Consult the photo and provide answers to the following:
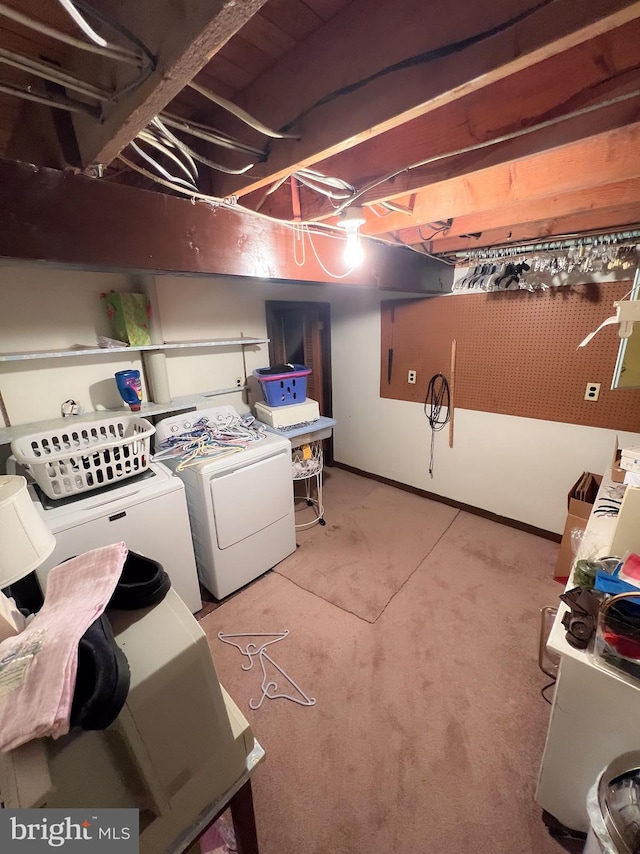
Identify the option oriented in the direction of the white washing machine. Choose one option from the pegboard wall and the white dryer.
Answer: the pegboard wall

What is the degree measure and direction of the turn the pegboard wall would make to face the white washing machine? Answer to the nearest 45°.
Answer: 0° — it already faces it

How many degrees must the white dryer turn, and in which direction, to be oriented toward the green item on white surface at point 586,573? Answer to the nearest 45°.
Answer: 0° — it already faces it

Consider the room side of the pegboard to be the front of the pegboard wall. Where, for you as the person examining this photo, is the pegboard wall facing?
facing the viewer and to the left of the viewer

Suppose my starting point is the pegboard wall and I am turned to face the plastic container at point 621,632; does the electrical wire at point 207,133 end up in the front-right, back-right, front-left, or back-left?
front-right

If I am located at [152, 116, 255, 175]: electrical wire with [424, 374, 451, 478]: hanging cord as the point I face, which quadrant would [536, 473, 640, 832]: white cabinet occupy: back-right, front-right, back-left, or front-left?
front-right

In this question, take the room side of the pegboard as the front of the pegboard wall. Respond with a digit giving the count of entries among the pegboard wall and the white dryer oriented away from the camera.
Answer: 0

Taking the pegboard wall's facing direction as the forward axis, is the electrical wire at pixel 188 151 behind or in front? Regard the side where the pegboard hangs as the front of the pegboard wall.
in front

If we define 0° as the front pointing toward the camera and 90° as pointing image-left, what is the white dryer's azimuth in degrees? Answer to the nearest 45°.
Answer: approximately 315°

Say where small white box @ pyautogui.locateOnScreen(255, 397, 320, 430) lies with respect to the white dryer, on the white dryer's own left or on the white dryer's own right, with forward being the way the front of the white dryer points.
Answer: on the white dryer's own left

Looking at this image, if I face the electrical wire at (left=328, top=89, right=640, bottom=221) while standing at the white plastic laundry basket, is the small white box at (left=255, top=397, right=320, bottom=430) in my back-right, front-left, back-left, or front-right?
front-left
